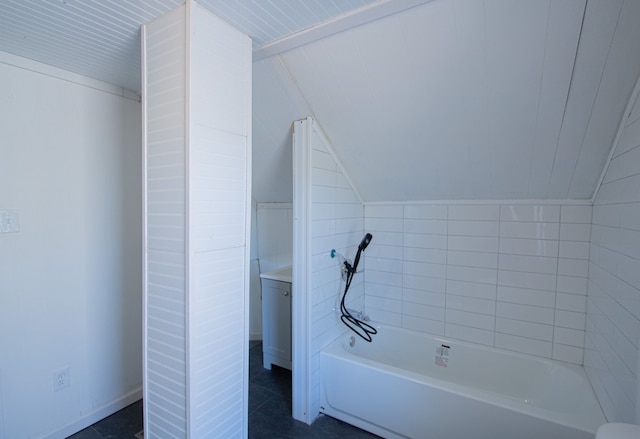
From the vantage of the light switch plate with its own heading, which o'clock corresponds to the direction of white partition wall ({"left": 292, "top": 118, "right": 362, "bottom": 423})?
The white partition wall is roughly at 10 o'clock from the light switch plate.

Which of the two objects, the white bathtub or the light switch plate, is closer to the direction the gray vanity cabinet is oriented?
the light switch plate

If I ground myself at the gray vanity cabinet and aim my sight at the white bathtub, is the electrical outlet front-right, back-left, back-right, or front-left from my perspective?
back-right

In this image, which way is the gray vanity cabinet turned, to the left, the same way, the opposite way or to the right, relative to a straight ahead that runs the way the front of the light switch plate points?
to the right

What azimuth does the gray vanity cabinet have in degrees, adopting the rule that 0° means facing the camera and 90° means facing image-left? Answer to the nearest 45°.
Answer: approximately 45°

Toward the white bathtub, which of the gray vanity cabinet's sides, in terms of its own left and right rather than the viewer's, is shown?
left

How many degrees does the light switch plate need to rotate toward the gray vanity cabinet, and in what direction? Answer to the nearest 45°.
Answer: approximately 90° to its left
